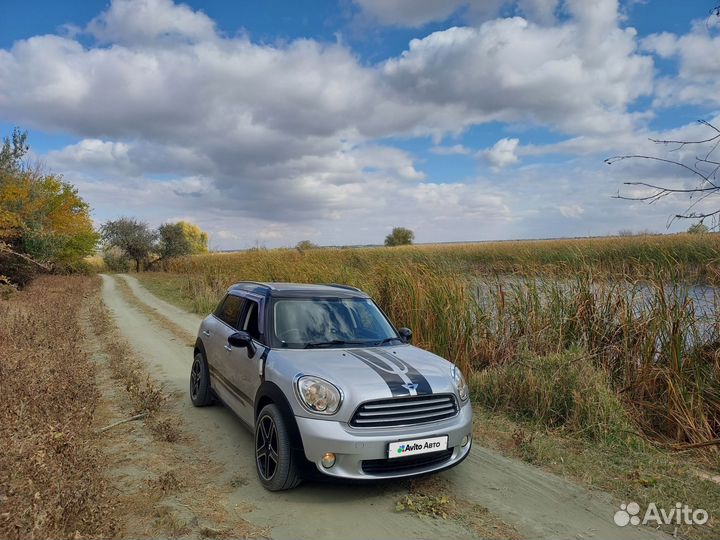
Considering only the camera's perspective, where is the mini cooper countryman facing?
facing the viewer and to the right of the viewer

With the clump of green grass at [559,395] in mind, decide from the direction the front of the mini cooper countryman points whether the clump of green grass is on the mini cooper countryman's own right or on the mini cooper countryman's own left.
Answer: on the mini cooper countryman's own left

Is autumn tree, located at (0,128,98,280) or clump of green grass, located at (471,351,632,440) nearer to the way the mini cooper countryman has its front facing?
the clump of green grass

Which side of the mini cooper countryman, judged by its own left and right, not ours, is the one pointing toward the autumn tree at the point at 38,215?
back
